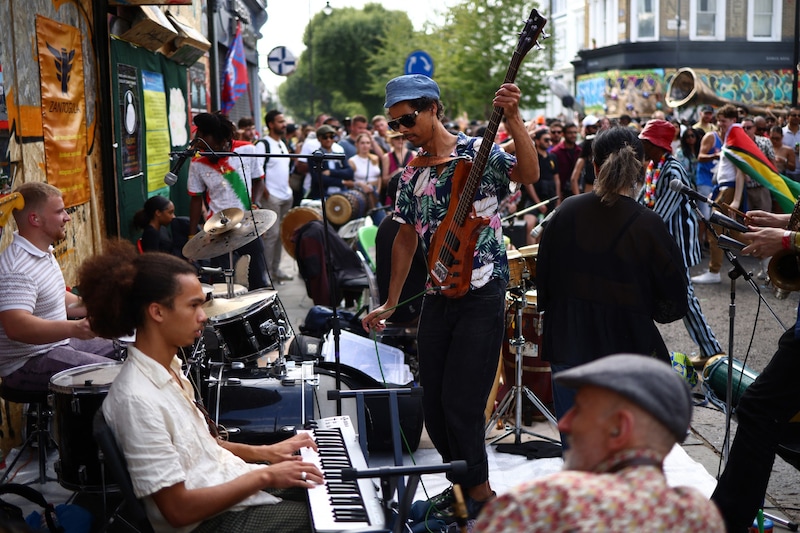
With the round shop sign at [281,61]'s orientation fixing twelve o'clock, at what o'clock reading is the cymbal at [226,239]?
The cymbal is roughly at 12 o'clock from the round shop sign.

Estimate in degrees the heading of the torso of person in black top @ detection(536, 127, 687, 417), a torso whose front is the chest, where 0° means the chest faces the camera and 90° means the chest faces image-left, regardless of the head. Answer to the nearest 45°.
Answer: approximately 180°

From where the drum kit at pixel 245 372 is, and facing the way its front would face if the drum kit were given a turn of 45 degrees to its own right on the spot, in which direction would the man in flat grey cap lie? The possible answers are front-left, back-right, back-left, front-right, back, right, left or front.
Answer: front-right

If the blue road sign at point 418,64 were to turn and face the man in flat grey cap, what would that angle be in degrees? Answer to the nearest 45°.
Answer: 0° — it already faces them

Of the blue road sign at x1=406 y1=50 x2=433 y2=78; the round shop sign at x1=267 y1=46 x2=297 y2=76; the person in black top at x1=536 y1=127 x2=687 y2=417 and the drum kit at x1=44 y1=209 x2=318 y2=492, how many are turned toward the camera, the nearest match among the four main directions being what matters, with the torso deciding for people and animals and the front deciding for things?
2

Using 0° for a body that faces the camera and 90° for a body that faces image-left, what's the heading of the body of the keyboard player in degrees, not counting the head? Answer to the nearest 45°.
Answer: approximately 270°

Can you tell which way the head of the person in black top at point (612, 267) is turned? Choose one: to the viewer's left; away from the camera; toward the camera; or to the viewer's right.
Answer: away from the camera

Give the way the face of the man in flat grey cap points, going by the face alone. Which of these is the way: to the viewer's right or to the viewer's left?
to the viewer's left

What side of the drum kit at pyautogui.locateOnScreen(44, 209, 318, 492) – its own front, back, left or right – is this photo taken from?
right

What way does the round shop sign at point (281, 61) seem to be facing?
toward the camera

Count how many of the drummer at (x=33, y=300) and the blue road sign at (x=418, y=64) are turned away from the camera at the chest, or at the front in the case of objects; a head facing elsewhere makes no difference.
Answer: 0

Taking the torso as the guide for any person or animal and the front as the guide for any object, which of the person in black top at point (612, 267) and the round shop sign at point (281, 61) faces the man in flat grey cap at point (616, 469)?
the round shop sign

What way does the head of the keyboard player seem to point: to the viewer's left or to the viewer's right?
to the viewer's right

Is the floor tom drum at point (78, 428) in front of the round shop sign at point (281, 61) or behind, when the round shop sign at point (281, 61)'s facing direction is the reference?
in front

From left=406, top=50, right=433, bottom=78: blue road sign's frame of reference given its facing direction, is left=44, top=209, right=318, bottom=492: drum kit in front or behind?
in front
